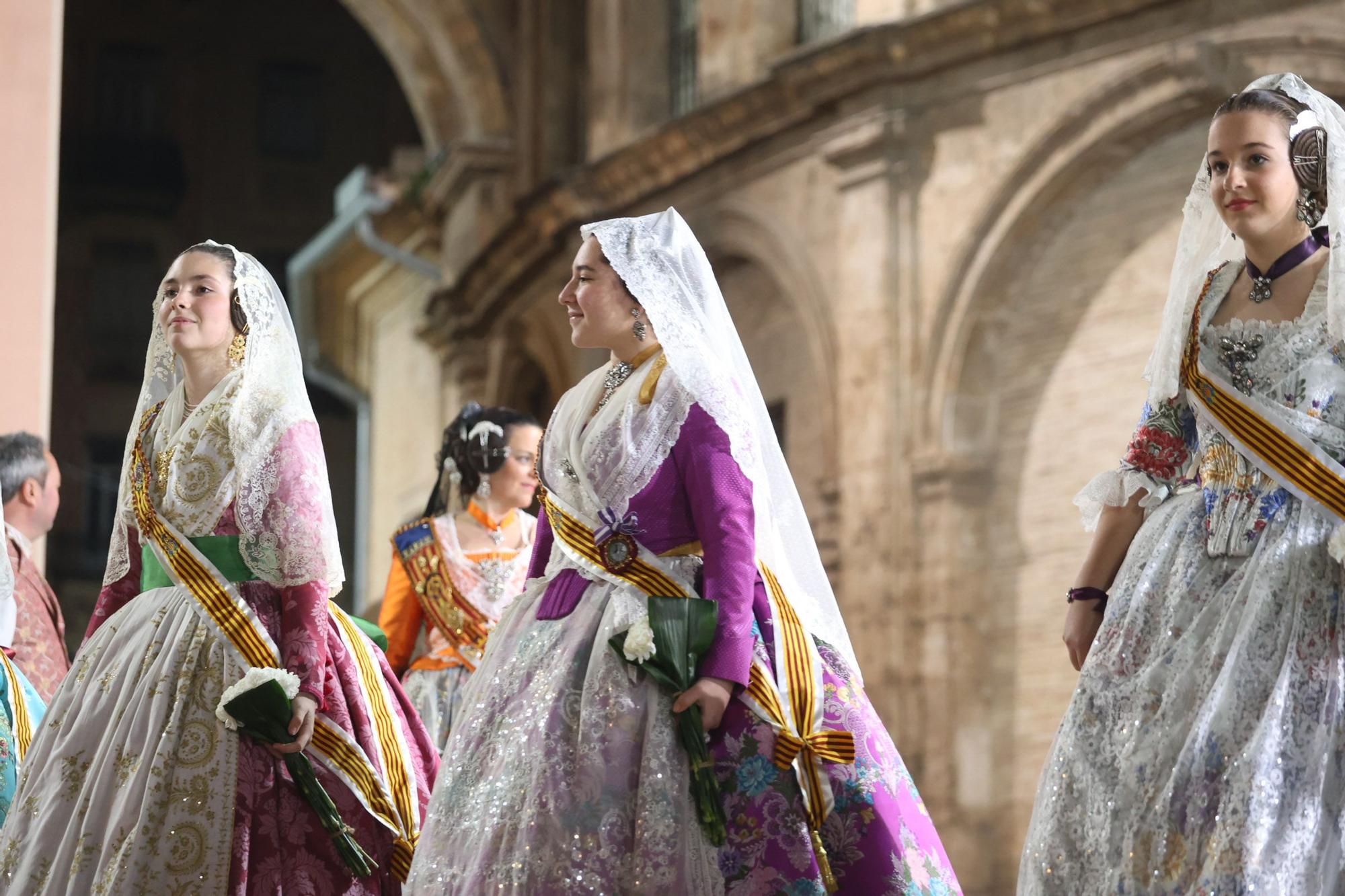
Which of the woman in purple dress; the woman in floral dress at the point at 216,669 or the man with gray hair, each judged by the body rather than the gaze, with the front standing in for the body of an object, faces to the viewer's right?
the man with gray hair

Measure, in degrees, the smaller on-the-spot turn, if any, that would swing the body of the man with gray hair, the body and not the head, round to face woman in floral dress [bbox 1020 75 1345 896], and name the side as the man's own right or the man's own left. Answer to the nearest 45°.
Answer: approximately 45° to the man's own right

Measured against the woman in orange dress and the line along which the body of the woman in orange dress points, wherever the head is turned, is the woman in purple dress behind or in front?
in front

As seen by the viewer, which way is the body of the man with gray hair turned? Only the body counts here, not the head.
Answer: to the viewer's right

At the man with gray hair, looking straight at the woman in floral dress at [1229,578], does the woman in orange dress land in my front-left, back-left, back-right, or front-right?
front-left

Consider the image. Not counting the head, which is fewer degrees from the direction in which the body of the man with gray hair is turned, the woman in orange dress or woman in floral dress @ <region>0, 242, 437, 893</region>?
the woman in orange dress

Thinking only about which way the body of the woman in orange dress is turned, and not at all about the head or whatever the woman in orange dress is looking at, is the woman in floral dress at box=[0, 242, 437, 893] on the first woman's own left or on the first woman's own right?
on the first woman's own right

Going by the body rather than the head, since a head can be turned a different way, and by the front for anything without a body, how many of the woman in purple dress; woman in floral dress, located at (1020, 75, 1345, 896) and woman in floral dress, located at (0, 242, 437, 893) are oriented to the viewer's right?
0

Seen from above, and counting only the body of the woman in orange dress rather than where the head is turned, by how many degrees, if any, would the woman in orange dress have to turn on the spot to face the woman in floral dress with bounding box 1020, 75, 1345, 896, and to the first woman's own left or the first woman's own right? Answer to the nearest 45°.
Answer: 0° — they already face them

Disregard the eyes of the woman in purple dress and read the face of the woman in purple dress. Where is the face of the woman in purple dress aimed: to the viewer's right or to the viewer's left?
to the viewer's left

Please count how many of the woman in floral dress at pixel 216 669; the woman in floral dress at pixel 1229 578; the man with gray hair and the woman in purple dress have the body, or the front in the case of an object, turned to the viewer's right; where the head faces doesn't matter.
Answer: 1

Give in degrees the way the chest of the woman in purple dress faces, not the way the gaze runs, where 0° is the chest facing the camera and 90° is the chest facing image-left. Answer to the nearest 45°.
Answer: approximately 45°

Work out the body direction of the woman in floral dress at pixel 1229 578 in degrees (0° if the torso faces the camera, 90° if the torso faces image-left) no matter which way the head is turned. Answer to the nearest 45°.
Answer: approximately 45°

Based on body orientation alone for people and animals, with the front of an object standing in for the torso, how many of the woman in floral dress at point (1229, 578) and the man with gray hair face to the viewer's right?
1

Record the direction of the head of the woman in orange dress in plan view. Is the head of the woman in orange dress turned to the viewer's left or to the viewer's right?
to the viewer's right

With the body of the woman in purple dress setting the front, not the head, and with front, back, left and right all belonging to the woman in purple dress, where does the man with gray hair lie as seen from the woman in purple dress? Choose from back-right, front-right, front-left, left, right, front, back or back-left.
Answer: right

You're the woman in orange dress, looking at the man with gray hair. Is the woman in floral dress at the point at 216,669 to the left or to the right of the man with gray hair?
left

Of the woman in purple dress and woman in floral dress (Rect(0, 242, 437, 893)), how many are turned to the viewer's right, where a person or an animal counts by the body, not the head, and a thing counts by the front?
0

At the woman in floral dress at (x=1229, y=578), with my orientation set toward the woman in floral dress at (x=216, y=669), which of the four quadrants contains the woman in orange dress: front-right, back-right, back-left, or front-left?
front-right

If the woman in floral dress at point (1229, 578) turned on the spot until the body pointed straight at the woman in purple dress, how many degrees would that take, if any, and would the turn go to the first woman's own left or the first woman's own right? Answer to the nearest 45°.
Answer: approximately 45° to the first woman's own right
